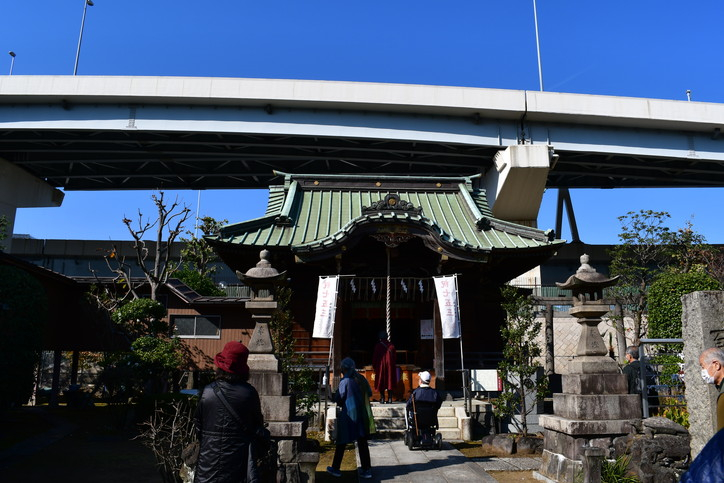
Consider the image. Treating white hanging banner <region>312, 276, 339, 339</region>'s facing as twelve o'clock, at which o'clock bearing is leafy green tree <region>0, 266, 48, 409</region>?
The leafy green tree is roughly at 3 o'clock from the white hanging banner.

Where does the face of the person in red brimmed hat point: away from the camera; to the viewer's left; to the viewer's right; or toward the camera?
away from the camera

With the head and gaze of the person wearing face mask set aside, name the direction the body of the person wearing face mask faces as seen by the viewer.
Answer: to the viewer's left

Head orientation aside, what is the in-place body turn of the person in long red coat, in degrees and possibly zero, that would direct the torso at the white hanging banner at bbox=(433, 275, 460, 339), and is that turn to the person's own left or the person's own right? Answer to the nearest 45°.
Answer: approximately 90° to the person's own right

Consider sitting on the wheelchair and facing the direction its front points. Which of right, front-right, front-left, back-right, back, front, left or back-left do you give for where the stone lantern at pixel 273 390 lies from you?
back-left

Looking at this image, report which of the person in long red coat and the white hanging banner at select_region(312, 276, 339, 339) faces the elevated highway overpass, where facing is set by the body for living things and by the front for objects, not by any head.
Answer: the person in long red coat

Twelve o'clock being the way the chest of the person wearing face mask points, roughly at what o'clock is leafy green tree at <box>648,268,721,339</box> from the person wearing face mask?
The leafy green tree is roughly at 3 o'clock from the person wearing face mask.

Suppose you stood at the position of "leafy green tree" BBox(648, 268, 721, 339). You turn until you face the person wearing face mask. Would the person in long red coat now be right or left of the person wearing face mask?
right

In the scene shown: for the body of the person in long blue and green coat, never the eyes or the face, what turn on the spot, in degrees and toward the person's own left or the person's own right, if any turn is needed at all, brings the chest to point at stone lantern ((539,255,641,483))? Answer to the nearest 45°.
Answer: approximately 135° to the person's own right

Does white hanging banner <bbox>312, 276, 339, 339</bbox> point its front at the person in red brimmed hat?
yes

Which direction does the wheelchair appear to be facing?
away from the camera

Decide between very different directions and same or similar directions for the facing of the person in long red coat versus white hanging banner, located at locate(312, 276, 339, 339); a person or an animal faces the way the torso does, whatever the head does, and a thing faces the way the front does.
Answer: very different directions

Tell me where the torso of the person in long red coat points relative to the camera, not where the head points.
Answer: away from the camera

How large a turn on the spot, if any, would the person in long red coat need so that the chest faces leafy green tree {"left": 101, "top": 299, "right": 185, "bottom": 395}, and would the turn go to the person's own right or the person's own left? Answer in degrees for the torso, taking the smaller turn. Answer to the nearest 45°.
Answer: approximately 45° to the person's own left

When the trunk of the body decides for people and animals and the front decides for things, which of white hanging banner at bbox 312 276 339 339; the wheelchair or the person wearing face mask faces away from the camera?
the wheelchair
